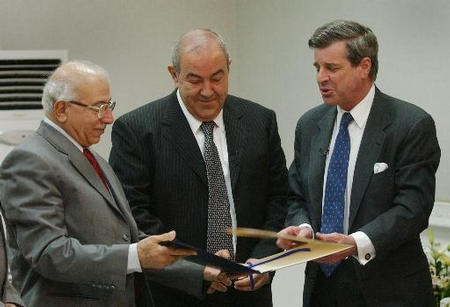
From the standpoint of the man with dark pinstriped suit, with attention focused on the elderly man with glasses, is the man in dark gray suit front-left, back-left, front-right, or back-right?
back-left

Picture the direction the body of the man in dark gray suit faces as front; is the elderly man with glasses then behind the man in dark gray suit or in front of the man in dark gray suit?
in front

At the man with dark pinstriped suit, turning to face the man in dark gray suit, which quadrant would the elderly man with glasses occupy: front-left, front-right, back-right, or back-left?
back-right

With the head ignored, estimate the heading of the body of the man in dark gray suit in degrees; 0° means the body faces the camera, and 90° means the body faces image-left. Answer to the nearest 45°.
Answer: approximately 45°
